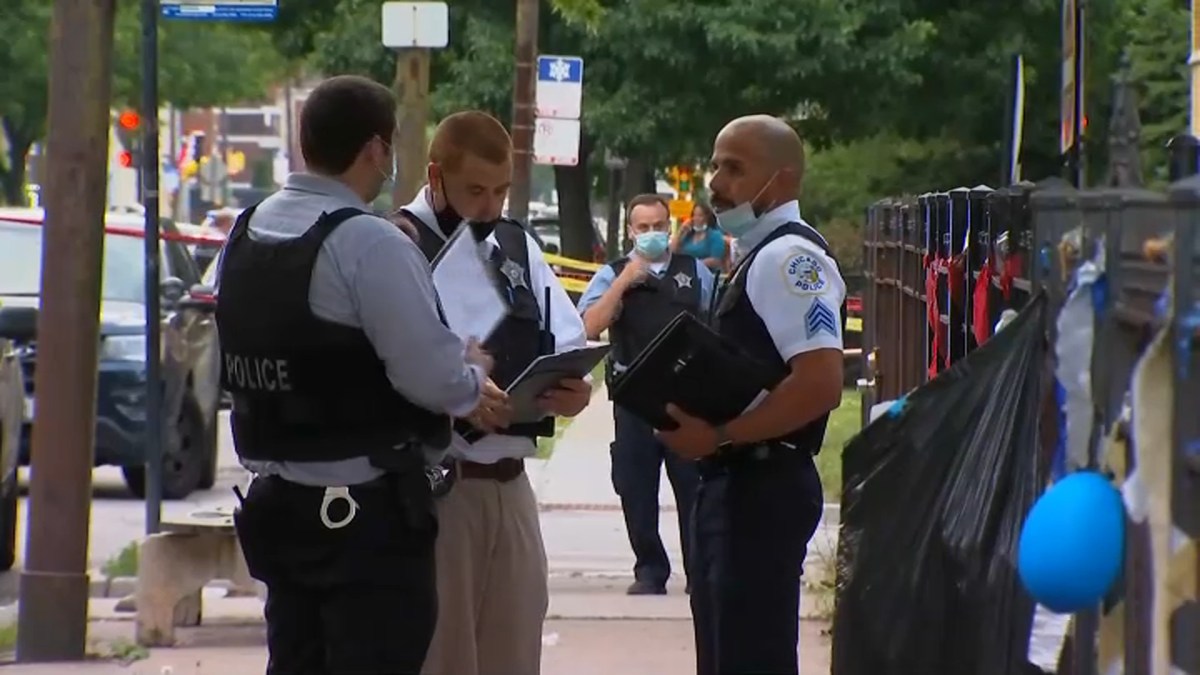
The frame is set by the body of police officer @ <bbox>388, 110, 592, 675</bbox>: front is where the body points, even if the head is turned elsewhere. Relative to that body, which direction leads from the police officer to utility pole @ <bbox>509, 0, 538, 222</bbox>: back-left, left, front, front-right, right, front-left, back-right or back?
back-left

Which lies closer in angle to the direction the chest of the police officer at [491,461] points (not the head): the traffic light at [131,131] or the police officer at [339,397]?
the police officer

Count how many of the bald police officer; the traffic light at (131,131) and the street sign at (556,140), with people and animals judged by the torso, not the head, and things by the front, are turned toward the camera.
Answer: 2

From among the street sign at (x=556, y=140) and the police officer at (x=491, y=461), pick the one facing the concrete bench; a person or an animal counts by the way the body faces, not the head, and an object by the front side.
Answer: the street sign

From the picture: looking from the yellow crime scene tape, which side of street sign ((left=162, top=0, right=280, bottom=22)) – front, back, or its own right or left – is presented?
back

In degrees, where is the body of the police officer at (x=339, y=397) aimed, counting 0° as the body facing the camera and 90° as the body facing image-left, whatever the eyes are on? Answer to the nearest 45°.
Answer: approximately 225°

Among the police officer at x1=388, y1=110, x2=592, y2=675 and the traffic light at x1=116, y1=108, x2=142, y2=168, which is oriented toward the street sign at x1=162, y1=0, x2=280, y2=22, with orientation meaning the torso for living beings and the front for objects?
the traffic light

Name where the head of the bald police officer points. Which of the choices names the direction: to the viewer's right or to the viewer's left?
to the viewer's left
